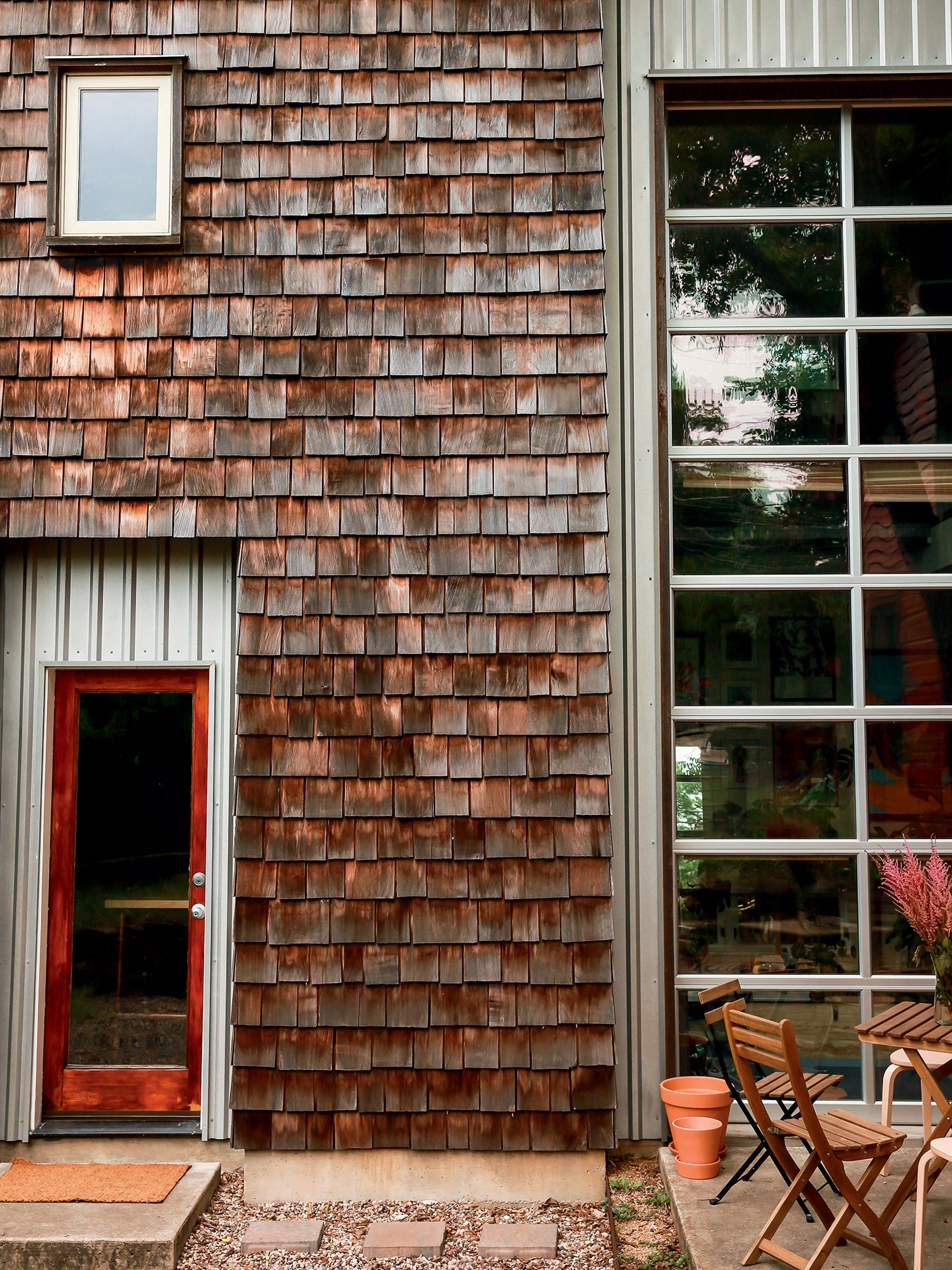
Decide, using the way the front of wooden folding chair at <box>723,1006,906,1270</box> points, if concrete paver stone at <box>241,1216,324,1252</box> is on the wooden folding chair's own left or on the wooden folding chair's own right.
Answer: on the wooden folding chair's own left

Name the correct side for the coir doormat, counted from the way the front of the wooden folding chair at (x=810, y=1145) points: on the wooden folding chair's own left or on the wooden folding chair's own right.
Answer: on the wooden folding chair's own left

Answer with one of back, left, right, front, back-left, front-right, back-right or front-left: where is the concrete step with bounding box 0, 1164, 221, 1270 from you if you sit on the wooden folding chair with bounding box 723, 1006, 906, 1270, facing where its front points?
back-left

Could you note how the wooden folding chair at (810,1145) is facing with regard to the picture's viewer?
facing away from the viewer and to the right of the viewer

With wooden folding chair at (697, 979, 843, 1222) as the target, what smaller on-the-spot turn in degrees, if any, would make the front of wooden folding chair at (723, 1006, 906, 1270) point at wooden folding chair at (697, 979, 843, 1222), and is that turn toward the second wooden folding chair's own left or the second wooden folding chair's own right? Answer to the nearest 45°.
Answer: approximately 45° to the second wooden folding chair's own left

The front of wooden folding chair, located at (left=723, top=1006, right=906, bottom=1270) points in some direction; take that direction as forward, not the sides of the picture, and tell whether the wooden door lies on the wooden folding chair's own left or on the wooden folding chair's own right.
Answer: on the wooden folding chair's own left
